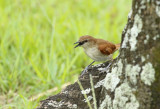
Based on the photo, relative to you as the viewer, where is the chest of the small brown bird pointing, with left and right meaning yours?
facing to the left of the viewer
